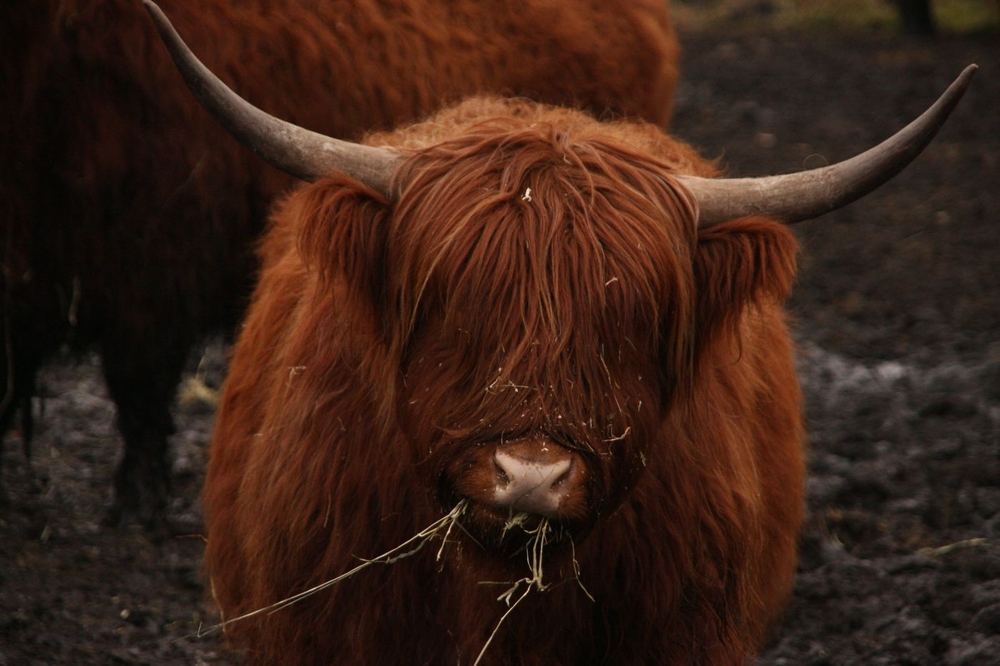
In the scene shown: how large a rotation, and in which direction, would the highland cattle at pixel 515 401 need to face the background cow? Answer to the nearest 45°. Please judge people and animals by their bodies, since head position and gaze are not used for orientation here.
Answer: approximately 135° to its right

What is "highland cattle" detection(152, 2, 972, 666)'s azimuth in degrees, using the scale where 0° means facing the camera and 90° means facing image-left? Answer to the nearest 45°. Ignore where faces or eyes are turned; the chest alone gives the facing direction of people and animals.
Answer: approximately 0°
